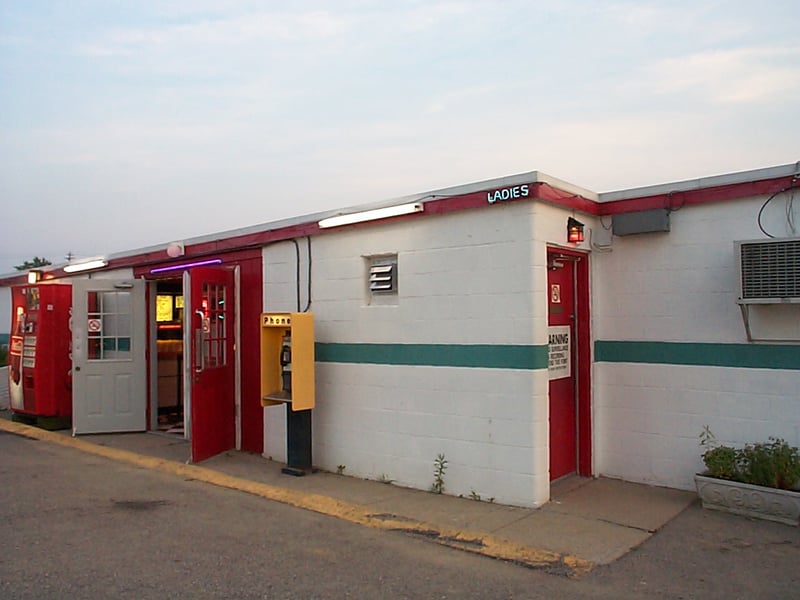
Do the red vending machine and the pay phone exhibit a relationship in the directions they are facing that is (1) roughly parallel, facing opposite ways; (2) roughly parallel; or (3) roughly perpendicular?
roughly parallel

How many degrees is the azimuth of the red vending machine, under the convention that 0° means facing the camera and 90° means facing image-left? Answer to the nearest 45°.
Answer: approximately 45°

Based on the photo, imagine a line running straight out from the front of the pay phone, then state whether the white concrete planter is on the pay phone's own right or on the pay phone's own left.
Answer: on the pay phone's own left

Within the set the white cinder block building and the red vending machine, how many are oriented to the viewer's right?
0

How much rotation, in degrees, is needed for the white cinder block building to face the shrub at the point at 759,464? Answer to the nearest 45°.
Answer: approximately 90° to its left

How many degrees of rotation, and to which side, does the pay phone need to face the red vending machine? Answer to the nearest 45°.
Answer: approximately 90° to its right

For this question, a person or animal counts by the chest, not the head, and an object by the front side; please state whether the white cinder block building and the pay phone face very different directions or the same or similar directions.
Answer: same or similar directions

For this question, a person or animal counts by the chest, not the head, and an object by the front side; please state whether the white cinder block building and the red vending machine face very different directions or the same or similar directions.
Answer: same or similar directions

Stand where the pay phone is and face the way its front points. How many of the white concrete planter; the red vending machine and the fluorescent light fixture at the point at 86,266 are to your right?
2

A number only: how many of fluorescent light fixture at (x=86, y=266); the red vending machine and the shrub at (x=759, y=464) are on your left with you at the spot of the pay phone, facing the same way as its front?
1

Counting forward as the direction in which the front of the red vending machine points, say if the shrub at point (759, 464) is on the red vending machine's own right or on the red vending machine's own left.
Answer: on the red vending machine's own left

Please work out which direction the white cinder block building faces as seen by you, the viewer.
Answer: facing the viewer and to the left of the viewer

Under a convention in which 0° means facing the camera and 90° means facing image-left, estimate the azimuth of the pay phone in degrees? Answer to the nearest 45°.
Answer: approximately 45°

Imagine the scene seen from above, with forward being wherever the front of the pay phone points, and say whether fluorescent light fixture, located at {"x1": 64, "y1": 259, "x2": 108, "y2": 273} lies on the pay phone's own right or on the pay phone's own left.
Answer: on the pay phone's own right

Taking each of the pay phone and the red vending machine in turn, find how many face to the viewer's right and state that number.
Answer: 0
